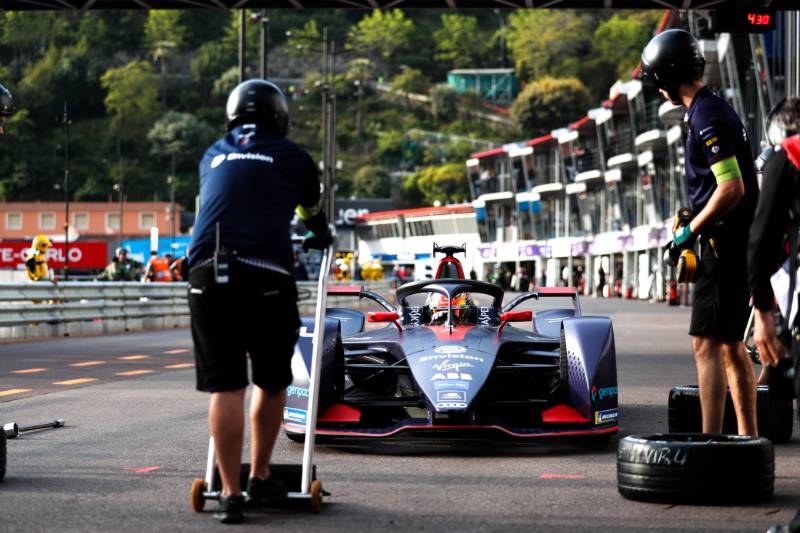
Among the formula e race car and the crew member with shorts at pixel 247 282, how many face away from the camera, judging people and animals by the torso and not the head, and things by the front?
1

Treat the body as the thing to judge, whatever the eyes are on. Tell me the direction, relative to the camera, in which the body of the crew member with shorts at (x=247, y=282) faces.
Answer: away from the camera

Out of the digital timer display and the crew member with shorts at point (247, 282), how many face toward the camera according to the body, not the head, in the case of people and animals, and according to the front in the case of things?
1

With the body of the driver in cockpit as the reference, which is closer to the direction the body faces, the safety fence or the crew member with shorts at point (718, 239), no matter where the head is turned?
the crew member with shorts

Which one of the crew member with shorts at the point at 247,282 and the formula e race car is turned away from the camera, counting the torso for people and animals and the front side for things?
the crew member with shorts

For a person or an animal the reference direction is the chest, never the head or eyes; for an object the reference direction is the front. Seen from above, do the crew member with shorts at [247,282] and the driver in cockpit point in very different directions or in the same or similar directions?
very different directions

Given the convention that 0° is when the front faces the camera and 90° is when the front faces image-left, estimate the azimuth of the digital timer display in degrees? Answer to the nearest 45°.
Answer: approximately 0°

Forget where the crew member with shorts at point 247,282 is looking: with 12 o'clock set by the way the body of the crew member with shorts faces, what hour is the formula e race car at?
The formula e race car is roughly at 1 o'clock from the crew member with shorts.

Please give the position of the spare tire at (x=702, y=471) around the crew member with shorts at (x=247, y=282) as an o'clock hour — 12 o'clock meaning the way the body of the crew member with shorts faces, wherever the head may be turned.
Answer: The spare tire is roughly at 3 o'clock from the crew member with shorts.

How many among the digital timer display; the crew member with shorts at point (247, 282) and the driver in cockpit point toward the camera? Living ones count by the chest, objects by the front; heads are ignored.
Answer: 2

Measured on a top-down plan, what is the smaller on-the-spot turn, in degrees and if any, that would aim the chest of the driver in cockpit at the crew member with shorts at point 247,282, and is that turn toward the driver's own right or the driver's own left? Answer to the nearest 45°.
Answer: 0° — they already face them
